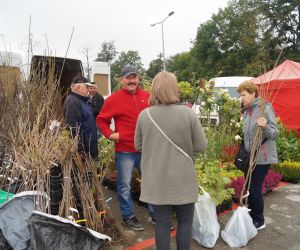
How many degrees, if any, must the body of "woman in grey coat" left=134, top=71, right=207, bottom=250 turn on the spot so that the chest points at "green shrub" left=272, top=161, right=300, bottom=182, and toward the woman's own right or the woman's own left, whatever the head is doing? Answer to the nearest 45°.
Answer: approximately 45° to the woman's own right

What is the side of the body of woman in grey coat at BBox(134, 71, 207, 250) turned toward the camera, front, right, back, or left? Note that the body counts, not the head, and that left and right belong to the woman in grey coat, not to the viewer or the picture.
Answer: back

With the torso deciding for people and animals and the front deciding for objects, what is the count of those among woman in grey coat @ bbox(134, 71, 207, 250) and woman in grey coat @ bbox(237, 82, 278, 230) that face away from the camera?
1

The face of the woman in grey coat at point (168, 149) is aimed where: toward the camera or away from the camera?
away from the camera

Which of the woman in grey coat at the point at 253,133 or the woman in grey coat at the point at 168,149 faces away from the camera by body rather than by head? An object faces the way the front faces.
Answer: the woman in grey coat at the point at 168,149

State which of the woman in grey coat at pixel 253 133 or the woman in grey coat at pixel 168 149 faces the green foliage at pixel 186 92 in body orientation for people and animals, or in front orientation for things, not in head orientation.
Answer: the woman in grey coat at pixel 168 149

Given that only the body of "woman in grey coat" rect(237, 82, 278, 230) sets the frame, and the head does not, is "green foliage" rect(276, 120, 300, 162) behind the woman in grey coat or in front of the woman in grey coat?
behind

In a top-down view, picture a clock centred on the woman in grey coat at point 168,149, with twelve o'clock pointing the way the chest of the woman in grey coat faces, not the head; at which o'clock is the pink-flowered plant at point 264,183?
The pink-flowered plant is roughly at 1 o'clock from the woman in grey coat.

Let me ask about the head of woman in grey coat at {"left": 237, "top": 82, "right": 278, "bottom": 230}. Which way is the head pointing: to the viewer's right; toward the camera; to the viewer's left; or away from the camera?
to the viewer's left

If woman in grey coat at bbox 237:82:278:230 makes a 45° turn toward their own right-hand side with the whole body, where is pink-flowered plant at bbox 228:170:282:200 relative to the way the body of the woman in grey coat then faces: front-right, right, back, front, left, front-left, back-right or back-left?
right

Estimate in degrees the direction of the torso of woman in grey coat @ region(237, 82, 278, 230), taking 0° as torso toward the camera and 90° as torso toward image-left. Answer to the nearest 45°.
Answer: approximately 45°

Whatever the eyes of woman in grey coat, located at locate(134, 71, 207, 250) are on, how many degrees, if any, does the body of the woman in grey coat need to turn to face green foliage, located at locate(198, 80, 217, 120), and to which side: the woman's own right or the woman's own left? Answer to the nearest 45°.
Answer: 0° — they already face it
